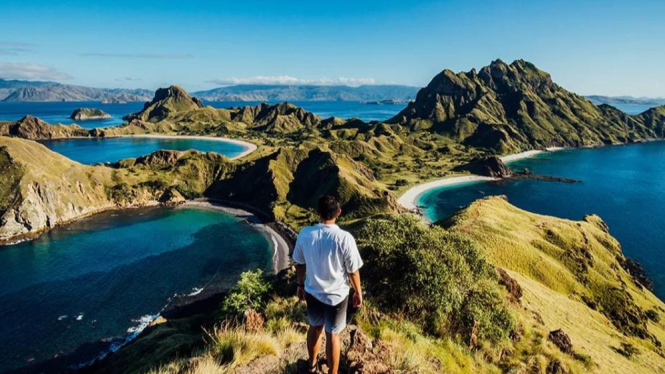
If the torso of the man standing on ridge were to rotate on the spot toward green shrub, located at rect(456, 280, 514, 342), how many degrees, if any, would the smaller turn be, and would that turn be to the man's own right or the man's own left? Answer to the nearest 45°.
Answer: approximately 45° to the man's own right

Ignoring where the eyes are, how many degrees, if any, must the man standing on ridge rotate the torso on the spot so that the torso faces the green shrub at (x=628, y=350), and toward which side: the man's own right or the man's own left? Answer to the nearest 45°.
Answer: approximately 45° to the man's own right

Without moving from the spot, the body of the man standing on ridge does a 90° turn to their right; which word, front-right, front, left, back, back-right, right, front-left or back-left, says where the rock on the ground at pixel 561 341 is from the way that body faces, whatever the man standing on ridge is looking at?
front-left

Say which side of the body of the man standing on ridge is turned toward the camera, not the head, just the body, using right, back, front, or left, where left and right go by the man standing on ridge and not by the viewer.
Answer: back
